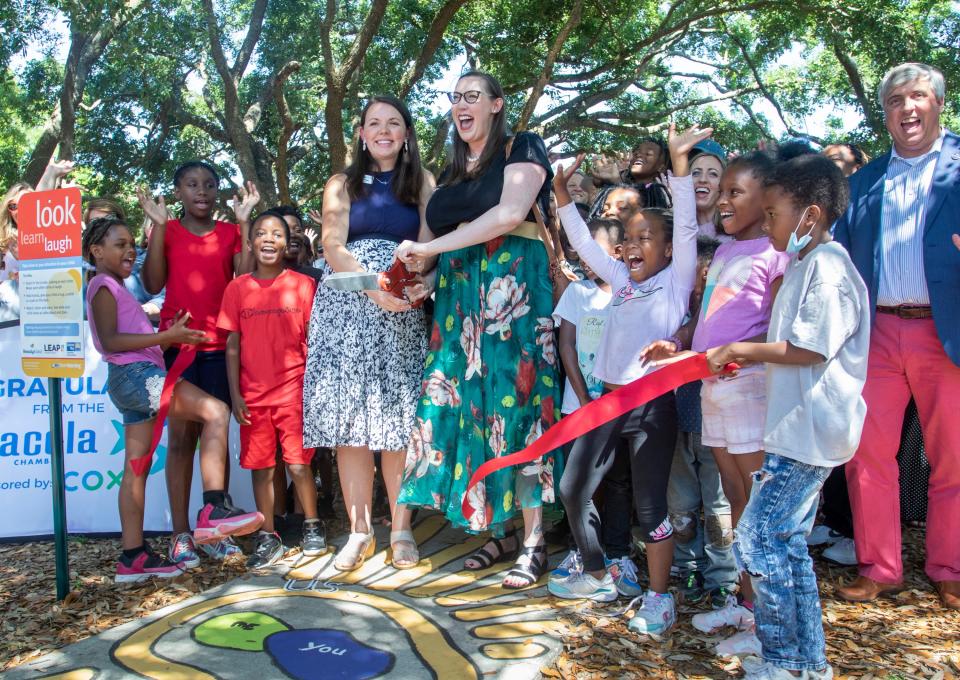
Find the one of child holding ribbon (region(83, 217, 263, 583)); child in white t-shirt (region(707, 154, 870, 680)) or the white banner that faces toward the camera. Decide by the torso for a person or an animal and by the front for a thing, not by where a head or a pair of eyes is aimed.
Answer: the white banner

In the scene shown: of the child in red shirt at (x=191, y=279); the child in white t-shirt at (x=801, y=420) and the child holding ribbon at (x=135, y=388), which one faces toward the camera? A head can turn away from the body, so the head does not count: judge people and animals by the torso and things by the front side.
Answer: the child in red shirt

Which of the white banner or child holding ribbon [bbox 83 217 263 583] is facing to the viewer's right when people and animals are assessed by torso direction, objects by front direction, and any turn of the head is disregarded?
the child holding ribbon

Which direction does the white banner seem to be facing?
toward the camera

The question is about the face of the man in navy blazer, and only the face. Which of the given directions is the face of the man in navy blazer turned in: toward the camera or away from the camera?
toward the camera

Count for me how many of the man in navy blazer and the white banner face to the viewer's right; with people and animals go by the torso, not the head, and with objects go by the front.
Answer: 0

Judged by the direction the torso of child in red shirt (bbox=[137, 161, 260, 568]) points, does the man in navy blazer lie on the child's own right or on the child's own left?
on the child's own left

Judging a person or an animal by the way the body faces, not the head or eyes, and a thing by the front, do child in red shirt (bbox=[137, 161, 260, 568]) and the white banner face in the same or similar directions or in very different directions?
same or similar directions

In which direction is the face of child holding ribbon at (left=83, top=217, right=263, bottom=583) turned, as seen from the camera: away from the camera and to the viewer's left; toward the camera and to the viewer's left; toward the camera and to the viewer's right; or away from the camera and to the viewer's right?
toward the camera and to the viewer's right

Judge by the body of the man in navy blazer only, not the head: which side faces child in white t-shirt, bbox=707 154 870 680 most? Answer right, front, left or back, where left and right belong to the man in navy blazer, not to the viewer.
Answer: front

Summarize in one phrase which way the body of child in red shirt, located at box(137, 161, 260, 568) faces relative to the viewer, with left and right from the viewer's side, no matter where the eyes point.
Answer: facing the viewer

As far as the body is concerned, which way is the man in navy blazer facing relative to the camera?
toward the camera
